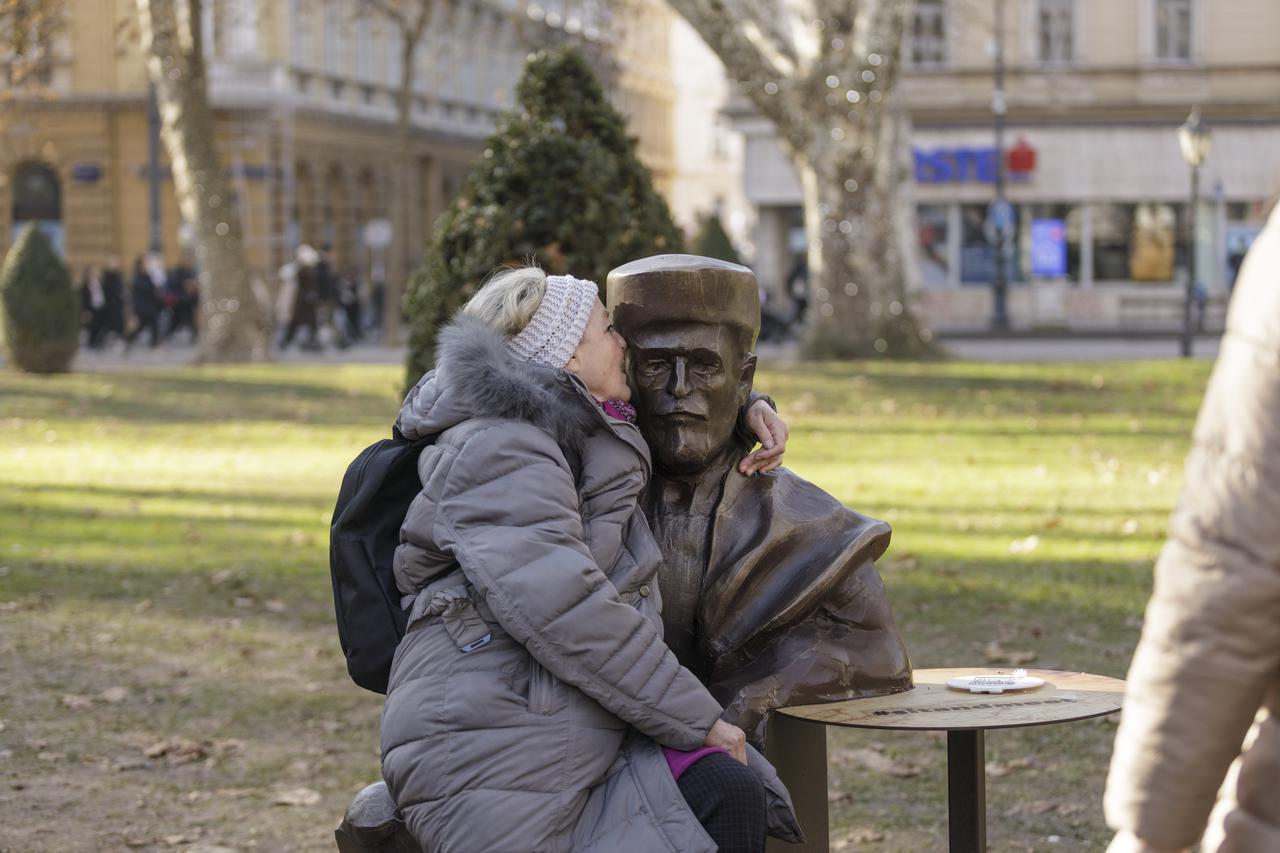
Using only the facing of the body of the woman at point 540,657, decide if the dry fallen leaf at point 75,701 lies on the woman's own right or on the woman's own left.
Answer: on the woman's own left

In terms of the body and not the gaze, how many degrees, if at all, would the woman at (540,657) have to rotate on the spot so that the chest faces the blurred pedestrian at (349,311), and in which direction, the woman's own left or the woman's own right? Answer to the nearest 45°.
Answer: approximately 90° to the woman's own left

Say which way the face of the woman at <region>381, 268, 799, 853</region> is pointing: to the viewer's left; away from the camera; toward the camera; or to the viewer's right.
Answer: to the viewer's right

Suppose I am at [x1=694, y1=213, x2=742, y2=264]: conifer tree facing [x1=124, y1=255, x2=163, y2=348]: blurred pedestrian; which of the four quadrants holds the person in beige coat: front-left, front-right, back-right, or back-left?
back-left

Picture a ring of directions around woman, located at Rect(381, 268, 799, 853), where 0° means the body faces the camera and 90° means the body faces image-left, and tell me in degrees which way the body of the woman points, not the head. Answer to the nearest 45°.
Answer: approximately 270°

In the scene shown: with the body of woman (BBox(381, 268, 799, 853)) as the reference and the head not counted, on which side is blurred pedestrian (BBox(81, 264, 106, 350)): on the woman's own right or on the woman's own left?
on the woman's own left

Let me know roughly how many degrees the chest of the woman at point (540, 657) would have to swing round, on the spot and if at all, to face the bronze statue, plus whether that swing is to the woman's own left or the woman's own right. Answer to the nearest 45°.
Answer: approximately 45° to the woman's own left

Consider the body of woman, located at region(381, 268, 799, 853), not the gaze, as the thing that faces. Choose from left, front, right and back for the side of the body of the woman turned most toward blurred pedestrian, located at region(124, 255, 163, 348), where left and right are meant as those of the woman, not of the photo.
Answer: left

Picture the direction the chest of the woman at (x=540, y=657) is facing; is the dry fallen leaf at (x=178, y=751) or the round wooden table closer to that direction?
the round wooden table

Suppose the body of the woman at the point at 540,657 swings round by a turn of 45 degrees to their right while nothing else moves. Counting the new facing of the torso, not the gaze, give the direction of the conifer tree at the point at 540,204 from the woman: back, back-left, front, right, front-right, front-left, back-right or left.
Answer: back-left

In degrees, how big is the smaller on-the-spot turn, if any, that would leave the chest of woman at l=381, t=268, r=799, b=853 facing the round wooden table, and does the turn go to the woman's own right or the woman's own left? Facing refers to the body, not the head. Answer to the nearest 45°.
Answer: approximately 45° to the woman's own left

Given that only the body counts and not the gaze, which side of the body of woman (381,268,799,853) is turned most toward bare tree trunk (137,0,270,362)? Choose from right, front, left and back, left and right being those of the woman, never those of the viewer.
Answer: left

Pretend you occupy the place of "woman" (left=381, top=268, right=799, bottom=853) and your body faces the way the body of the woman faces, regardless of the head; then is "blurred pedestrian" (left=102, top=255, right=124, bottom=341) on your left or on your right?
on your left

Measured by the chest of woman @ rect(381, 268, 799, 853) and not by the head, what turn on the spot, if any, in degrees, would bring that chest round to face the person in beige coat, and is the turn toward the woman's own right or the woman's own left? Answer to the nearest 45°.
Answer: approximately 45° to the woman's own right

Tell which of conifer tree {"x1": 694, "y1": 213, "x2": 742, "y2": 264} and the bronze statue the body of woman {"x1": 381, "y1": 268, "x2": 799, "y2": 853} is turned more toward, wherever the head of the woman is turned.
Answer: the bronze statue
